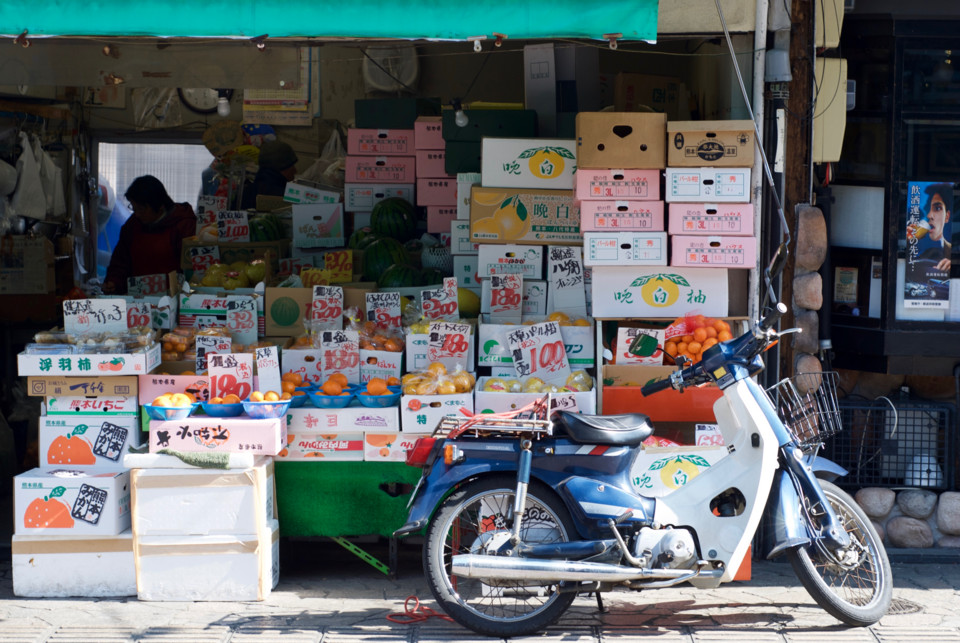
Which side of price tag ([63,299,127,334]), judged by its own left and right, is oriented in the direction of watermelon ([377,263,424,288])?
left

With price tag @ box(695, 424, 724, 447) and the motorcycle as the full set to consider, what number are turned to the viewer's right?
1

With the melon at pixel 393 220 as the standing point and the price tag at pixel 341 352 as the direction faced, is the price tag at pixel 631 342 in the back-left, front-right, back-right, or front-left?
front-left

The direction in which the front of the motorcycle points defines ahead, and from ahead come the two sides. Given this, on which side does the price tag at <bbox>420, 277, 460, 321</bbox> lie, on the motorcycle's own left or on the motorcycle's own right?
on the motorcycle's own left

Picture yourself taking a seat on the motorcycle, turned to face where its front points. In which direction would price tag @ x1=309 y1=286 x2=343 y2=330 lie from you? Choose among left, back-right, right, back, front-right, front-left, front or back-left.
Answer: back-left

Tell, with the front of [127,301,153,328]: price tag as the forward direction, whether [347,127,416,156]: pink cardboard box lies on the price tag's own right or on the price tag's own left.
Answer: on the price tag's own left

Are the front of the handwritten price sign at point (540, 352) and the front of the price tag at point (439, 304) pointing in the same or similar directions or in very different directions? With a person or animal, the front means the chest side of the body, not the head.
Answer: same or similar directions

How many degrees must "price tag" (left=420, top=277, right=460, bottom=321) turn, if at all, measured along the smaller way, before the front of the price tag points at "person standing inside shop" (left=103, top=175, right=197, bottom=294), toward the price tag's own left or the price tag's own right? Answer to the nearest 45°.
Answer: approximately 135° to the price tag's own right

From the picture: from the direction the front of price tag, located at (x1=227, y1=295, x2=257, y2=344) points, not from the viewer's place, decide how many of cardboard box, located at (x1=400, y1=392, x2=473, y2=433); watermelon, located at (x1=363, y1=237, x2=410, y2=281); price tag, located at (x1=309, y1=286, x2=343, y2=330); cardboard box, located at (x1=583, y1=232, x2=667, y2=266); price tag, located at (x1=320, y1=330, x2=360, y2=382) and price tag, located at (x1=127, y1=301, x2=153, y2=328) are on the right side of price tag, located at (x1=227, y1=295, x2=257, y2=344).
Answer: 1

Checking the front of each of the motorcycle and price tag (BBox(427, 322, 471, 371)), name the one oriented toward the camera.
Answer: the price tag

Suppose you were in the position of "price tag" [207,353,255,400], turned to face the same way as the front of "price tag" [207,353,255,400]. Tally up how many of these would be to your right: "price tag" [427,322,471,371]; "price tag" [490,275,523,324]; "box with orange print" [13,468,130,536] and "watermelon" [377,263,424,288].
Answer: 1

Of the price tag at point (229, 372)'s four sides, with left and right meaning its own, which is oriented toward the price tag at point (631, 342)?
left

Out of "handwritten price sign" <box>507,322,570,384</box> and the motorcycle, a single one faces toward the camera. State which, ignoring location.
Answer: the handwritten price sign

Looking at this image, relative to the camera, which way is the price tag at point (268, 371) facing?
toward the camera

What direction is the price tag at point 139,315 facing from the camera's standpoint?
toward the camera

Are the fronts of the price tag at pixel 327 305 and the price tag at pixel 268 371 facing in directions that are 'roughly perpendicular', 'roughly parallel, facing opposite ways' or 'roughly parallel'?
roughly parallel

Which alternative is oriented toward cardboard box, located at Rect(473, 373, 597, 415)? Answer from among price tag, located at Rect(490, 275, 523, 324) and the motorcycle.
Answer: the price tag

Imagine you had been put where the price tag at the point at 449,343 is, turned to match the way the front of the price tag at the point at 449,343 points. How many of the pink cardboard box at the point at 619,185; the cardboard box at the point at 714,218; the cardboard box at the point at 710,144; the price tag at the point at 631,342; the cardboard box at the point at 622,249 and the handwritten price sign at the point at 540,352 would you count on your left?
6

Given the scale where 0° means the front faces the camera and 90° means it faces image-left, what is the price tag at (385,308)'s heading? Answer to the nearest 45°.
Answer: approximately 0°
